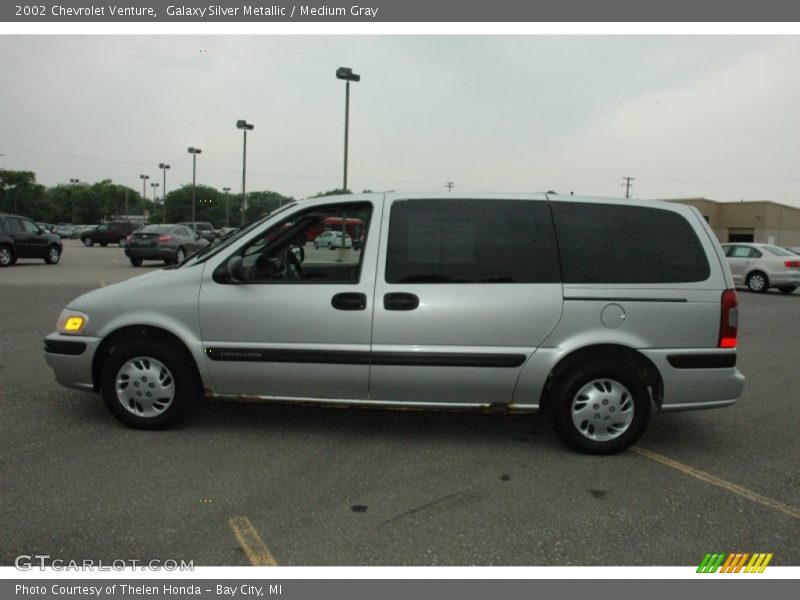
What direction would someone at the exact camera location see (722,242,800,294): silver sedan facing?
facing away from the viewer and to the left of the viewer

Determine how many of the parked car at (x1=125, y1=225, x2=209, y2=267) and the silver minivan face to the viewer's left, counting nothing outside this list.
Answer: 1

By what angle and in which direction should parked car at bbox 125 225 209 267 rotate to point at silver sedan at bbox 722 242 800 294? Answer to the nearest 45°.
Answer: approximately 90° to its right

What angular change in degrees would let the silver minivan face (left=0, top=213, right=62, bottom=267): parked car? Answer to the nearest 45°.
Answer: approximately 45° to its right

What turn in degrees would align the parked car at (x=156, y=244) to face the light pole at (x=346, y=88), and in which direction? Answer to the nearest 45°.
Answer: approximately 45° to its right

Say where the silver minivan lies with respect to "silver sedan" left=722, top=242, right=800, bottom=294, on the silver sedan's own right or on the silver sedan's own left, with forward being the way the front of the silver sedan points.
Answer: on the silver sedan's own left

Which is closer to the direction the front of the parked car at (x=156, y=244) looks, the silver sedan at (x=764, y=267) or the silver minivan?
the silver sedan

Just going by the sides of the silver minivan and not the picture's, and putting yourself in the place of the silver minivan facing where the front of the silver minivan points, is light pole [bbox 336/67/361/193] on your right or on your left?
on your right

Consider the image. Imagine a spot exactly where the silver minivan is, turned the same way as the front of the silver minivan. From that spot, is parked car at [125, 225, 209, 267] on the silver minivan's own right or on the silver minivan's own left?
on the silver minivan's own right

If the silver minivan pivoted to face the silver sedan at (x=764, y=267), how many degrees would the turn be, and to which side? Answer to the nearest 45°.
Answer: approximately 135° to its right

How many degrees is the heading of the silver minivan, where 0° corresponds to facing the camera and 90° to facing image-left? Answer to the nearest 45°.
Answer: approximately 90°

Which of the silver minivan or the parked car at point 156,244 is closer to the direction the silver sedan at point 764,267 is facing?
the parked car

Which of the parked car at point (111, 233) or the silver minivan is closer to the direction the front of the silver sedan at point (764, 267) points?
the parked car
